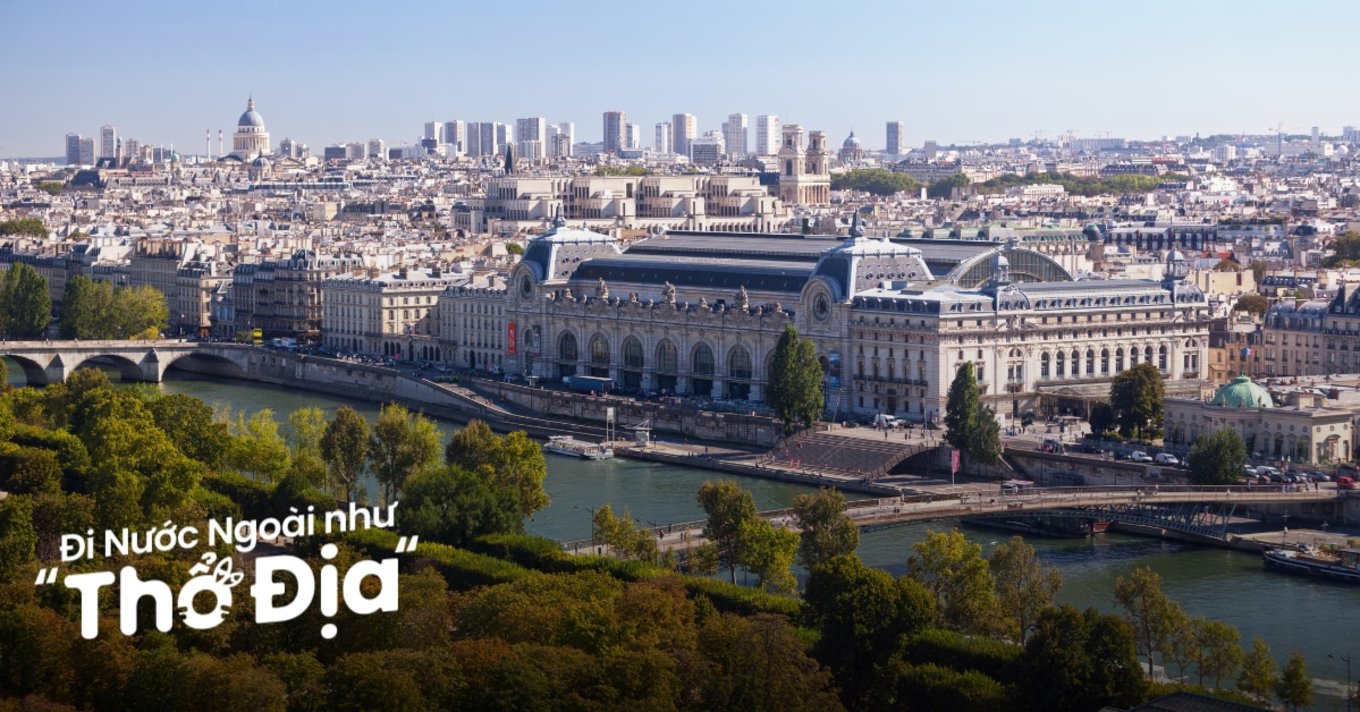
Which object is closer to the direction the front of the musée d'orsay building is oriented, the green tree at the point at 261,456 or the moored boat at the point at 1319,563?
the green tree

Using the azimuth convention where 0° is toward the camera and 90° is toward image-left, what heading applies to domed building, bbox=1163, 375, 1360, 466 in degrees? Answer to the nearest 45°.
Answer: approximately 45°

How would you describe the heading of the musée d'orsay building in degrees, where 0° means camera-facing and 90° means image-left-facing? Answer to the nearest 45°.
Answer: approximately 45°
